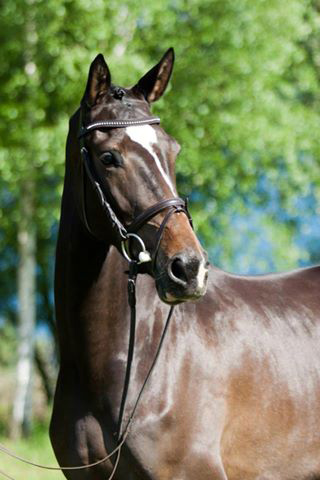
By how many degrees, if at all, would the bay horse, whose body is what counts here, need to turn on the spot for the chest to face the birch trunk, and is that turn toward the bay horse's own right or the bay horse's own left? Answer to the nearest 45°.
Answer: approximately 135° to the bay horse's own right

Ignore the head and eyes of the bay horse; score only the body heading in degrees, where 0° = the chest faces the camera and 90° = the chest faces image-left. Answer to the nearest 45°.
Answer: approximately 45°
